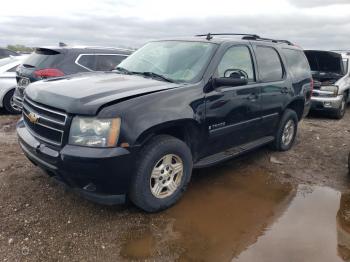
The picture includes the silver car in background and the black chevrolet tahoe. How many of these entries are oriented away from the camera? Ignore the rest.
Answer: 0

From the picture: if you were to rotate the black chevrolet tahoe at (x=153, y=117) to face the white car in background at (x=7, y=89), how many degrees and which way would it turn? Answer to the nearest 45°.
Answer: approximately 90° to its right

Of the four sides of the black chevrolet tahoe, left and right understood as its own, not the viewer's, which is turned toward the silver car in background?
back

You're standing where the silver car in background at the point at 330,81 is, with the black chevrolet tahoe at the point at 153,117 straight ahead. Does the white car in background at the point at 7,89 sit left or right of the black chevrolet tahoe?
right

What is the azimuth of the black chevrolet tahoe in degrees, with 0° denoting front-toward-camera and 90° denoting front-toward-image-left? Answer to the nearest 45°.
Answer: approximately 45°

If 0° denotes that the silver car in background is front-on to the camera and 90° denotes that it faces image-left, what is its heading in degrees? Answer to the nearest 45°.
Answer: approximately 45°
